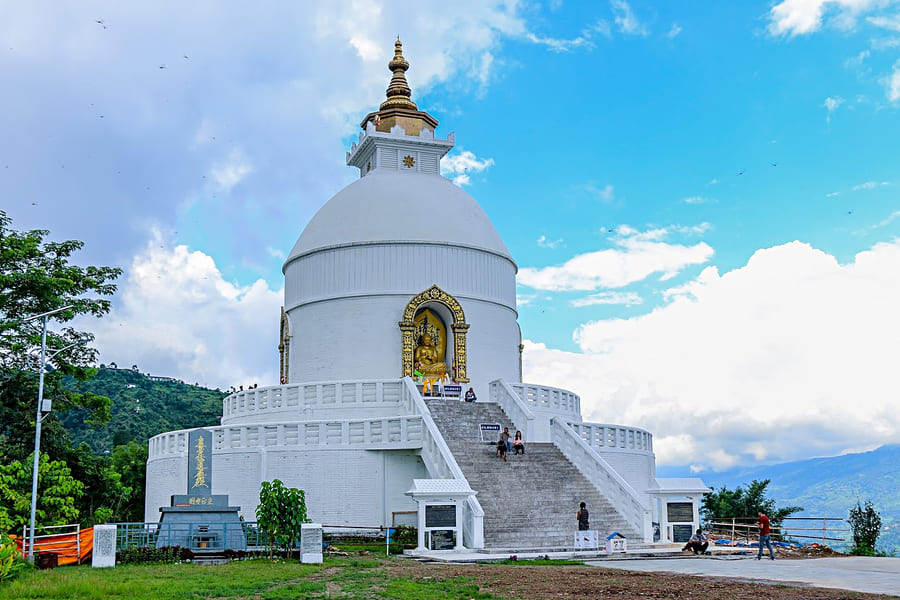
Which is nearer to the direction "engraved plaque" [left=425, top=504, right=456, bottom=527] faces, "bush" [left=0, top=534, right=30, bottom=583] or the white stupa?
the bush

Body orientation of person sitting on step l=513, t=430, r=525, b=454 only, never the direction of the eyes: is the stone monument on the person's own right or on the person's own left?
on the person's own right

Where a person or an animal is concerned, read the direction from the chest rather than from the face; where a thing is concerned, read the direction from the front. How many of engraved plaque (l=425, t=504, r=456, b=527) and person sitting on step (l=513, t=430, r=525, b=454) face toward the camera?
2

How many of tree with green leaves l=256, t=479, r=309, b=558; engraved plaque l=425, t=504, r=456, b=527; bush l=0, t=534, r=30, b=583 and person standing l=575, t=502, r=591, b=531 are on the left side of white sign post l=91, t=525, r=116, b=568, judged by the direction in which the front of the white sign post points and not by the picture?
3

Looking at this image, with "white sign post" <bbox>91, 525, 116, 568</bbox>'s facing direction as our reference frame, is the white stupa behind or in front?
behind

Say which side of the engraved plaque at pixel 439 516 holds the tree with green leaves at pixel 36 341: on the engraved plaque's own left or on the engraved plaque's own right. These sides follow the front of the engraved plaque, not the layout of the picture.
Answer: on the engraved plaque's own right

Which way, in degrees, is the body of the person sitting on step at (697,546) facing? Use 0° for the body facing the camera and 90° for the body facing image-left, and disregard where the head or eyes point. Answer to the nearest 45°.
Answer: approximately 45°

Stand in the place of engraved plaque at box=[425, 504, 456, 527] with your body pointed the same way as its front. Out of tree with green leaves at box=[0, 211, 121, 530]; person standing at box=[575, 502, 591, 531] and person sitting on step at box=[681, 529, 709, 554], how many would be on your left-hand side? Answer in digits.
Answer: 2

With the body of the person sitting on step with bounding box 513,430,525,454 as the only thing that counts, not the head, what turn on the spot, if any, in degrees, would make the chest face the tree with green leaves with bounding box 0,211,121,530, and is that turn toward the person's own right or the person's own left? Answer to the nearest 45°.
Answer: approximately 90° to the person's own right

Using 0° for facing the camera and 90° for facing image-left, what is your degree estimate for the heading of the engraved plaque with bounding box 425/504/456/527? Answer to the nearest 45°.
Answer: approximately 0°

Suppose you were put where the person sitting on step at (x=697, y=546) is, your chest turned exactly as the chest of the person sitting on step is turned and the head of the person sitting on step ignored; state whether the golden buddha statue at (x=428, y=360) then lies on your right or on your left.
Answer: on your right

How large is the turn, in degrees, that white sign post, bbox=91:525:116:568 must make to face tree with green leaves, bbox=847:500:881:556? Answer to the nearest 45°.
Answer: approximately 90° to its left
